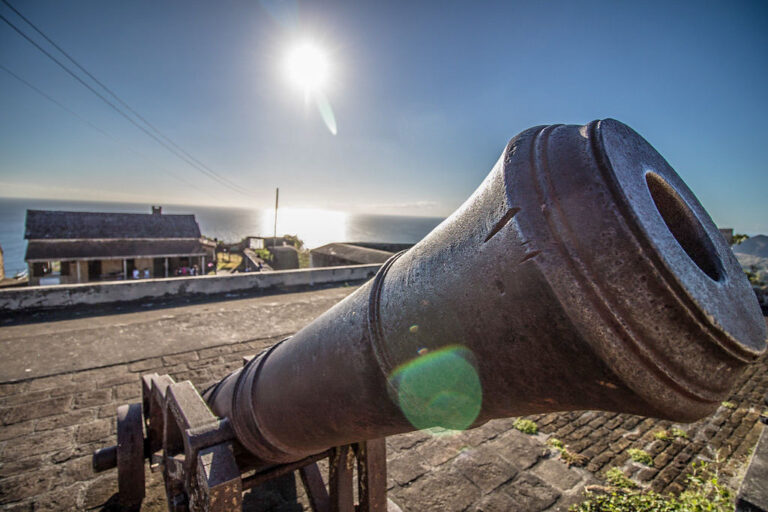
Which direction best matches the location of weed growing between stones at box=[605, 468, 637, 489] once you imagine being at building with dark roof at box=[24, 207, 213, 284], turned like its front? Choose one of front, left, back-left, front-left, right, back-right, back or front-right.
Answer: front

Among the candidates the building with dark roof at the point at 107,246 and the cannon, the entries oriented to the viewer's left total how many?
0

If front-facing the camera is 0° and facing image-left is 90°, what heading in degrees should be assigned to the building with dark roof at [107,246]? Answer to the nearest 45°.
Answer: approximately 0°

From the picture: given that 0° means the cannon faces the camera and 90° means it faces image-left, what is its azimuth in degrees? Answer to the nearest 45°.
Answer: approximately 315°

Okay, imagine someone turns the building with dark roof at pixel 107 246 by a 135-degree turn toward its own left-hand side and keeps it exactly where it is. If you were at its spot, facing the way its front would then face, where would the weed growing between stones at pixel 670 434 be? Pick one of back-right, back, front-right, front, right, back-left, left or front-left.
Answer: back-right

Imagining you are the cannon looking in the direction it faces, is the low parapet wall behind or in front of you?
behind

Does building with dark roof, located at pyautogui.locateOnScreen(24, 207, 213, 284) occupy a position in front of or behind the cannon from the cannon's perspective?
behind

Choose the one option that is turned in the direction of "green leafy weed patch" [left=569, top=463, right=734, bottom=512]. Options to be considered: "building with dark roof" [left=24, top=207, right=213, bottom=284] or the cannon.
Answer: the building with dark roof

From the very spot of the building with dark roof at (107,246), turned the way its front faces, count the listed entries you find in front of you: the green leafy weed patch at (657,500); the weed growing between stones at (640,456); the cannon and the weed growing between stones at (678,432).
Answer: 4

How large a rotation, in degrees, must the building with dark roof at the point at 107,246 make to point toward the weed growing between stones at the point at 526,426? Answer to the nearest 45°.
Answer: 0° — it already faces it

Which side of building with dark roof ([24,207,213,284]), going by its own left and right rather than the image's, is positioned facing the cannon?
front

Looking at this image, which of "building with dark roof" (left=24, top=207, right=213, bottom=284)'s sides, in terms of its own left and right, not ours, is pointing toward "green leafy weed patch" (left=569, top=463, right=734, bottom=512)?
front
